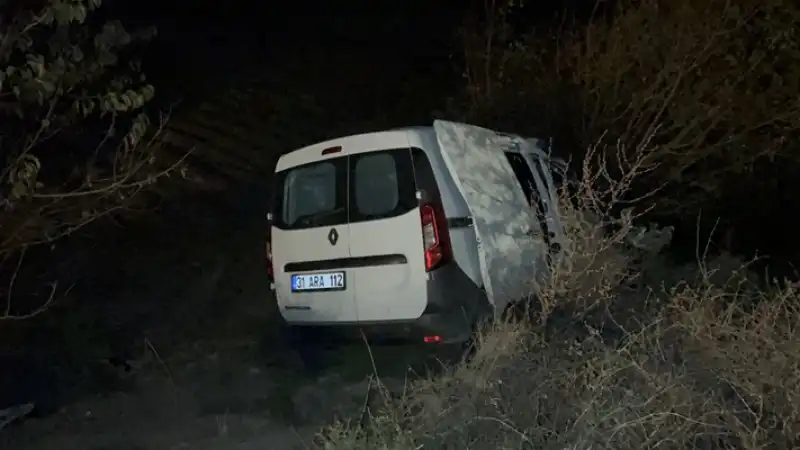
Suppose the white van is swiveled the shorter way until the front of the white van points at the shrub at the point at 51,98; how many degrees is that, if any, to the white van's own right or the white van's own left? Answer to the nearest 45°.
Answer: approximately 135° to the white van's own left

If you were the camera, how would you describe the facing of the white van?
facing away from the viewer and to the right of the viewer
